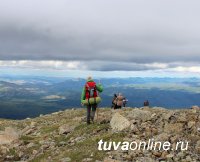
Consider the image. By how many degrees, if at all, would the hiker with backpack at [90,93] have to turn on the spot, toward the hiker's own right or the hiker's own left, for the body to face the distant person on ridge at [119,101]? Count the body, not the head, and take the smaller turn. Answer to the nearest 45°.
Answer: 0° — they already face them

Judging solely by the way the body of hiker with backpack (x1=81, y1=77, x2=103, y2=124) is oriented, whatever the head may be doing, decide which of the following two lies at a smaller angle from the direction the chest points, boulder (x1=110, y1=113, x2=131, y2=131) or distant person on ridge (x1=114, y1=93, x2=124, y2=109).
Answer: the distant person on ridge

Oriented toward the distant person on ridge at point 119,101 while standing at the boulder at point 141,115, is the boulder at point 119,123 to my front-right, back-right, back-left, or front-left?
back-left

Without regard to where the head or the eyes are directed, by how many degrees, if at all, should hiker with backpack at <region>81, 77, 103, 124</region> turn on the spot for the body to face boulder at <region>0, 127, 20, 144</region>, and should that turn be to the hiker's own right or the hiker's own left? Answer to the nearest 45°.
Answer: approximately 90° to the hiker's own left

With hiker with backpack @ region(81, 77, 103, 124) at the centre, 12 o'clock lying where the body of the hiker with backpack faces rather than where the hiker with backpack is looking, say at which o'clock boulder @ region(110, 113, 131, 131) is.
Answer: The boulder is roughly at 5 o'clock from the hiker with backpack.

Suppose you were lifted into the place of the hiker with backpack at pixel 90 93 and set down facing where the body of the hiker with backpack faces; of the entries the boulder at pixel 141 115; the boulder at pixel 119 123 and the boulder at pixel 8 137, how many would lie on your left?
1

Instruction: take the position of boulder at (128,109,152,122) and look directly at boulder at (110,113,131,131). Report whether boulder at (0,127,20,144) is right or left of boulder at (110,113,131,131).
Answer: right

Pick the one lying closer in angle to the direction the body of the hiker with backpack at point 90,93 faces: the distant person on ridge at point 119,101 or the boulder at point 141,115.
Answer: the distant person on ridge

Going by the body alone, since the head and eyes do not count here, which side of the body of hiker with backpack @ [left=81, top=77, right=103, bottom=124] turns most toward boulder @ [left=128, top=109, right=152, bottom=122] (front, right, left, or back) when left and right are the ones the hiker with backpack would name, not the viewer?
right

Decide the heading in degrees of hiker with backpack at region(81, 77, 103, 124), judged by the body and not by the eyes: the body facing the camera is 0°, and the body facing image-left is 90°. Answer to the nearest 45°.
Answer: approximately 180°

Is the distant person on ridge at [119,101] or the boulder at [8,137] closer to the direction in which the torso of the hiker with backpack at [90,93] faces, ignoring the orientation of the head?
the distant person on ridge
